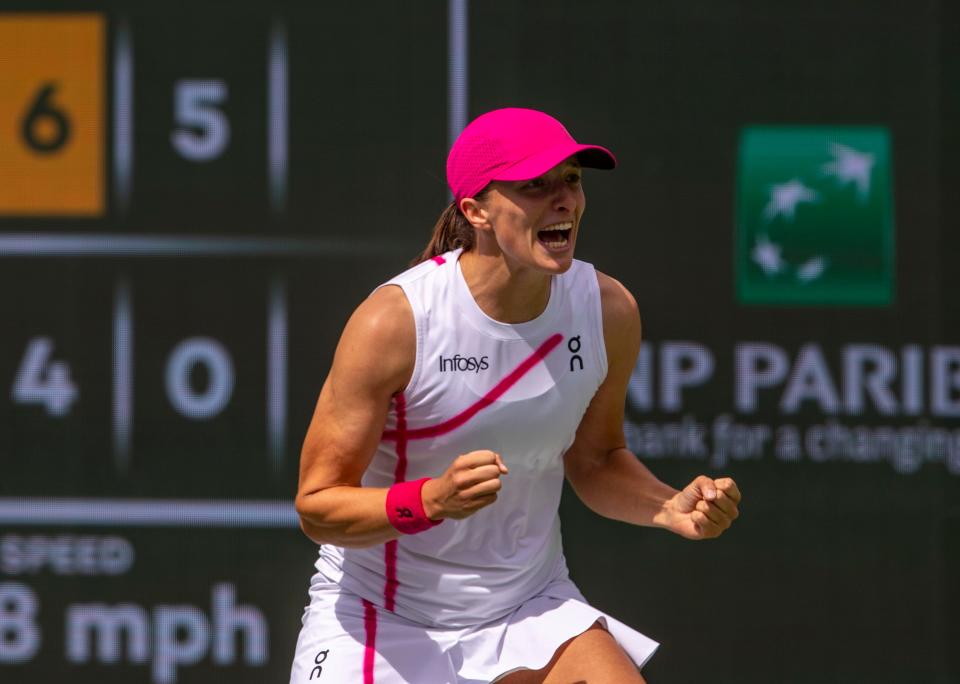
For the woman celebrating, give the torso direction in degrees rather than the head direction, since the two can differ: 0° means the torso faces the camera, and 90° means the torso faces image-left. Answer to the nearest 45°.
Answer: approximately 315°
